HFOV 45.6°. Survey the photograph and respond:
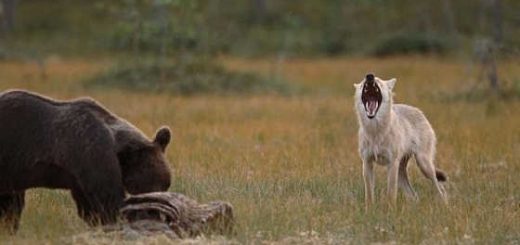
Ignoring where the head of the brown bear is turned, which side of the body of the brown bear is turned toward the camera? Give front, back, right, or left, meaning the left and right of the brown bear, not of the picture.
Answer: right

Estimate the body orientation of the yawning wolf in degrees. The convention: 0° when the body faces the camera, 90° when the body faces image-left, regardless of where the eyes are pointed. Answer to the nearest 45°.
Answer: approximately 45°
